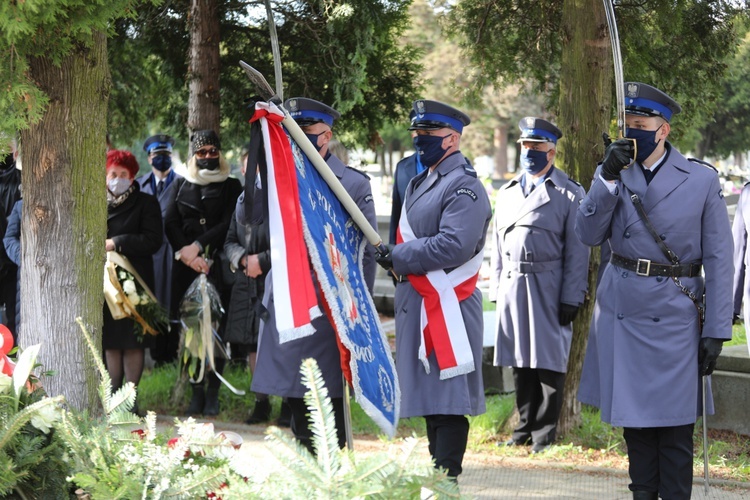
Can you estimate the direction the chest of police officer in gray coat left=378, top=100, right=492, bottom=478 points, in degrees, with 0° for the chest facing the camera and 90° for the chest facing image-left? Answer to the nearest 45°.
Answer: approximately 45°

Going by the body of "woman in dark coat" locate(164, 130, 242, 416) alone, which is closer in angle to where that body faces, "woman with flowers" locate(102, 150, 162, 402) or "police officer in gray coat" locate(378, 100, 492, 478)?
the police officer in gray coat

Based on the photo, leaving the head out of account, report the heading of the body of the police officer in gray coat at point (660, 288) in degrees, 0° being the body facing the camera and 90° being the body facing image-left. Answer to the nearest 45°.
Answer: approximately 45°

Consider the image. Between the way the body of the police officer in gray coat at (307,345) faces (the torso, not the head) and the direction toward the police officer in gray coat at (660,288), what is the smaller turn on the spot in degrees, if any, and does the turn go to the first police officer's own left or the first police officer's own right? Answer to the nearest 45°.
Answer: approximately 135° to the first police officer's own left

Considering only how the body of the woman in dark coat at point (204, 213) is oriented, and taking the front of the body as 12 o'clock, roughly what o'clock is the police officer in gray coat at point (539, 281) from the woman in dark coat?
The police officer in gray coat is roughly at 10 o'clock from the woman in dark coat.

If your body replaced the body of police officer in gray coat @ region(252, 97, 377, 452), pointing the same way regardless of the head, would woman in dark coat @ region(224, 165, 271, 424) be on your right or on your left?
on your right

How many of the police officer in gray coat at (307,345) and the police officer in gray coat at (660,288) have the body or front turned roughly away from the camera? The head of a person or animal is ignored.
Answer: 0

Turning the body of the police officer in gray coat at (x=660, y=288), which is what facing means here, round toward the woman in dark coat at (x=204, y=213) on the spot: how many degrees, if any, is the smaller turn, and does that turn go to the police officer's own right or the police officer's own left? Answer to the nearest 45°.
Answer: approximately 90° to the police officer's own right

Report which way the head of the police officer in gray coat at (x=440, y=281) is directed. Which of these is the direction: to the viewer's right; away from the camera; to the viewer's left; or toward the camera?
to the viewer's left
